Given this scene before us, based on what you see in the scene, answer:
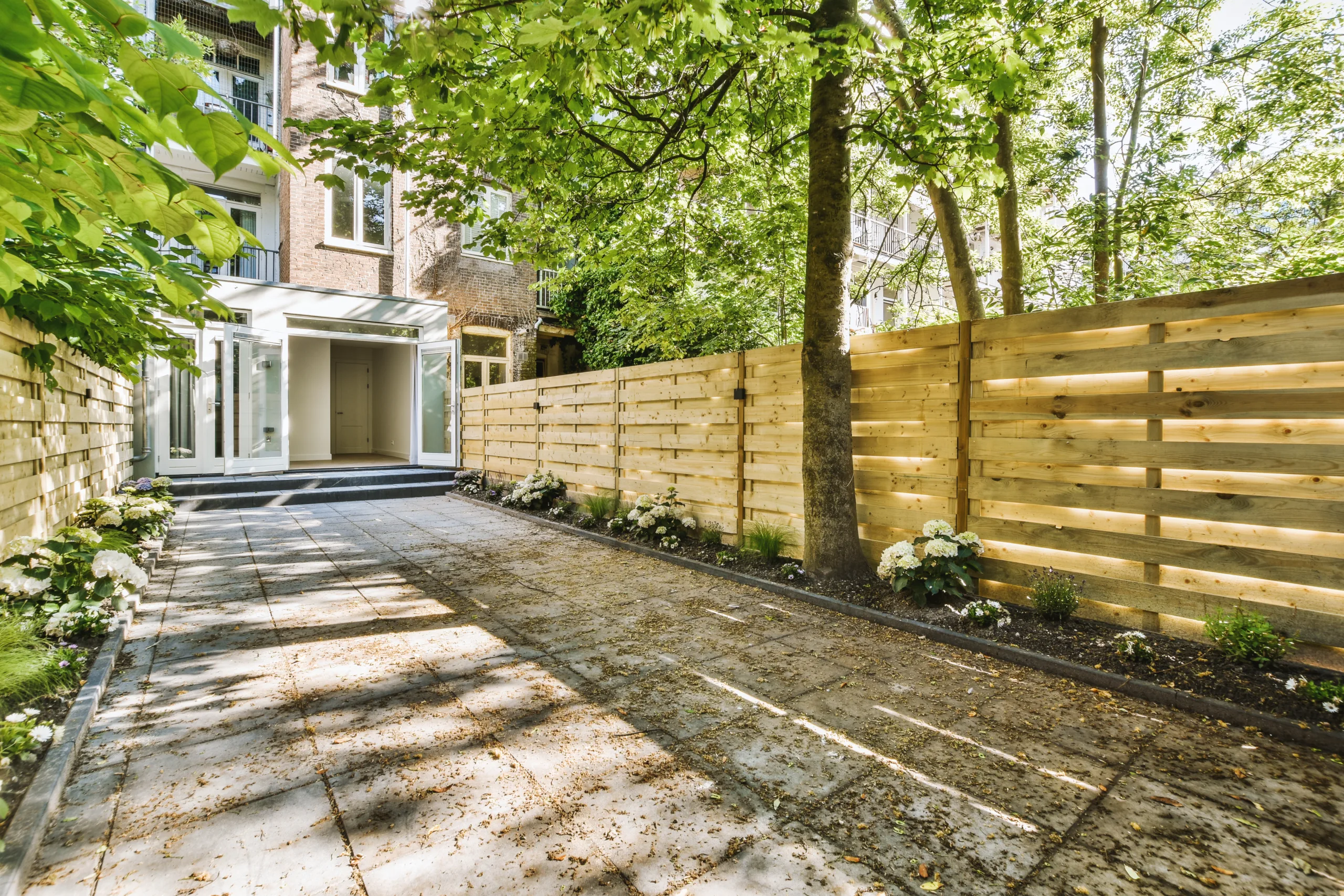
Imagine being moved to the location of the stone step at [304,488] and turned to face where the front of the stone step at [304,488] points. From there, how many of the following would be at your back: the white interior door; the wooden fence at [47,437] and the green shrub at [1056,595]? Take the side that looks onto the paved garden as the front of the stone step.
1

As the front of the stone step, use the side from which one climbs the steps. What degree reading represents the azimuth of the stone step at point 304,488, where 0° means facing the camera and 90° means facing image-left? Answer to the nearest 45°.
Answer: approximately 0°

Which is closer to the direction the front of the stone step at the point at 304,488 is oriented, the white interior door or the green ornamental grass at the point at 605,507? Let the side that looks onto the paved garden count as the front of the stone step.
the green ornamental grass

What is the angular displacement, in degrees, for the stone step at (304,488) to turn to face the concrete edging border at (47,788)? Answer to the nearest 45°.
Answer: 0° — it already faces it

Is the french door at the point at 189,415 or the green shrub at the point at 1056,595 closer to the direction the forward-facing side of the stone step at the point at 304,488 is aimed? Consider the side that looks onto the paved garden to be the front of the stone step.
the green shrub

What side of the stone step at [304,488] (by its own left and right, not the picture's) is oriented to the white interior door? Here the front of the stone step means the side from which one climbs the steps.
back

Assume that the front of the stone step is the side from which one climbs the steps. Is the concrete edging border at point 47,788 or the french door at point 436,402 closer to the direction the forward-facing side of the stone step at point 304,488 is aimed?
the concrete edging border

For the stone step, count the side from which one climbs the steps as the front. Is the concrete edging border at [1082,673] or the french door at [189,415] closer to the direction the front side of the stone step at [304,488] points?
the concrete edging border

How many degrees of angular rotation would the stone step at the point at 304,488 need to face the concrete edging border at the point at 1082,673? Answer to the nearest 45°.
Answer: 0° — it already faces it

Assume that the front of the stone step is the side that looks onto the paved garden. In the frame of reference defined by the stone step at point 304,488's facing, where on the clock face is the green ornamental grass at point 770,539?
The green ornamental grass is roughly at 11 o'clock from the stone step.

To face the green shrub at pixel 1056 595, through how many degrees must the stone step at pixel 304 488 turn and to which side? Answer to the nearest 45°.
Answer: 0° — it already faces it
